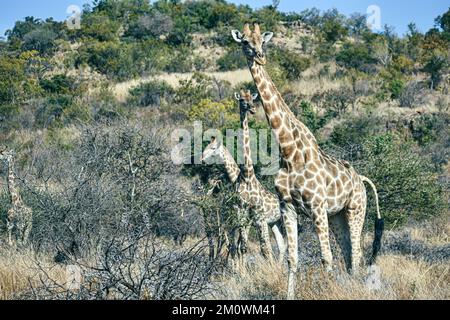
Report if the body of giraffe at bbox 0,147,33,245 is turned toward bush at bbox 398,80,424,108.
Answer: no

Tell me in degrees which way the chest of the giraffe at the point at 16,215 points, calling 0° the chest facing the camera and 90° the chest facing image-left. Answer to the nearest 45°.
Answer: approximately 45°

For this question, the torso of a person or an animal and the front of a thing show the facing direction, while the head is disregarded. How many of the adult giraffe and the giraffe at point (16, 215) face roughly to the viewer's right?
0

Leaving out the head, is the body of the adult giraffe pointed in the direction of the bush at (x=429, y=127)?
no

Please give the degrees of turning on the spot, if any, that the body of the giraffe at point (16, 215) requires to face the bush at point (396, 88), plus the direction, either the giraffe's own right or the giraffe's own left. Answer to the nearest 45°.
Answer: approximately 180°

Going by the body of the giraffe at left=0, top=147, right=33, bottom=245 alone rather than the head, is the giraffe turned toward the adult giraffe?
no

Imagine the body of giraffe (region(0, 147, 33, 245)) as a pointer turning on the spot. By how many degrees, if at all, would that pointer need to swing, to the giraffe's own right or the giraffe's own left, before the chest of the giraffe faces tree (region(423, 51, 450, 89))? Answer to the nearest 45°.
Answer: approximately 180°

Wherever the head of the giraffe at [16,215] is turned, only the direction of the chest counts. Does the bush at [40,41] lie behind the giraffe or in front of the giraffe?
behind

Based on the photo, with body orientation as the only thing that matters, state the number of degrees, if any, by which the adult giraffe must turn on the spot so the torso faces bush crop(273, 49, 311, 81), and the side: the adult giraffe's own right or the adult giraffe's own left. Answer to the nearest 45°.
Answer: approximately 135° to the adult giraffe's own right

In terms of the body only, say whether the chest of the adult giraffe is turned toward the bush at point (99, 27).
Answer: no

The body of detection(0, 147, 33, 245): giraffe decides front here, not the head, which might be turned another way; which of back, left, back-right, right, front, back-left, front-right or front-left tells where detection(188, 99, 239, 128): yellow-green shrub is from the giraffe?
back

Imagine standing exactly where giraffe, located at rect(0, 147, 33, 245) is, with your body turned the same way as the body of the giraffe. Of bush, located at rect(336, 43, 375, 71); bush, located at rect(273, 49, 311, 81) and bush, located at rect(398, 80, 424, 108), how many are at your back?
3

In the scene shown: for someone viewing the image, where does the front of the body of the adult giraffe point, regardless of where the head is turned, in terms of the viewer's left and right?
facing the viewer and to the left of the viewer

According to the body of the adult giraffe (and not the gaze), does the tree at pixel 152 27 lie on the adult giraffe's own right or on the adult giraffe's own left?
on the adult giraffe's own right

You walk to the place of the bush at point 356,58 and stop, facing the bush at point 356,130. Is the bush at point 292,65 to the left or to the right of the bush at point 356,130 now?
right

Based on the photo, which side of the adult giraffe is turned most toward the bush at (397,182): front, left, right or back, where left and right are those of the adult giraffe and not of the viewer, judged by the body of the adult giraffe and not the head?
back

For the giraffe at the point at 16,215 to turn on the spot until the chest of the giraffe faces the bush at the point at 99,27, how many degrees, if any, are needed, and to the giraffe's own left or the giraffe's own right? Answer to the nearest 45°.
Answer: approximately 135° to the giraffe's own right

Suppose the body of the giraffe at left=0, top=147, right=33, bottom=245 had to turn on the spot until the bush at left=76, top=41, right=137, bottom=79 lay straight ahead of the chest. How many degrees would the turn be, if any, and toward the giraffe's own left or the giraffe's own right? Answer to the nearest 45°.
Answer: approximately 135° to the giraffe's own right

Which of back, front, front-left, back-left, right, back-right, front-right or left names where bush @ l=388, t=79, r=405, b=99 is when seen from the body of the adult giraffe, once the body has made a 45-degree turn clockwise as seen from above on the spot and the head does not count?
right
